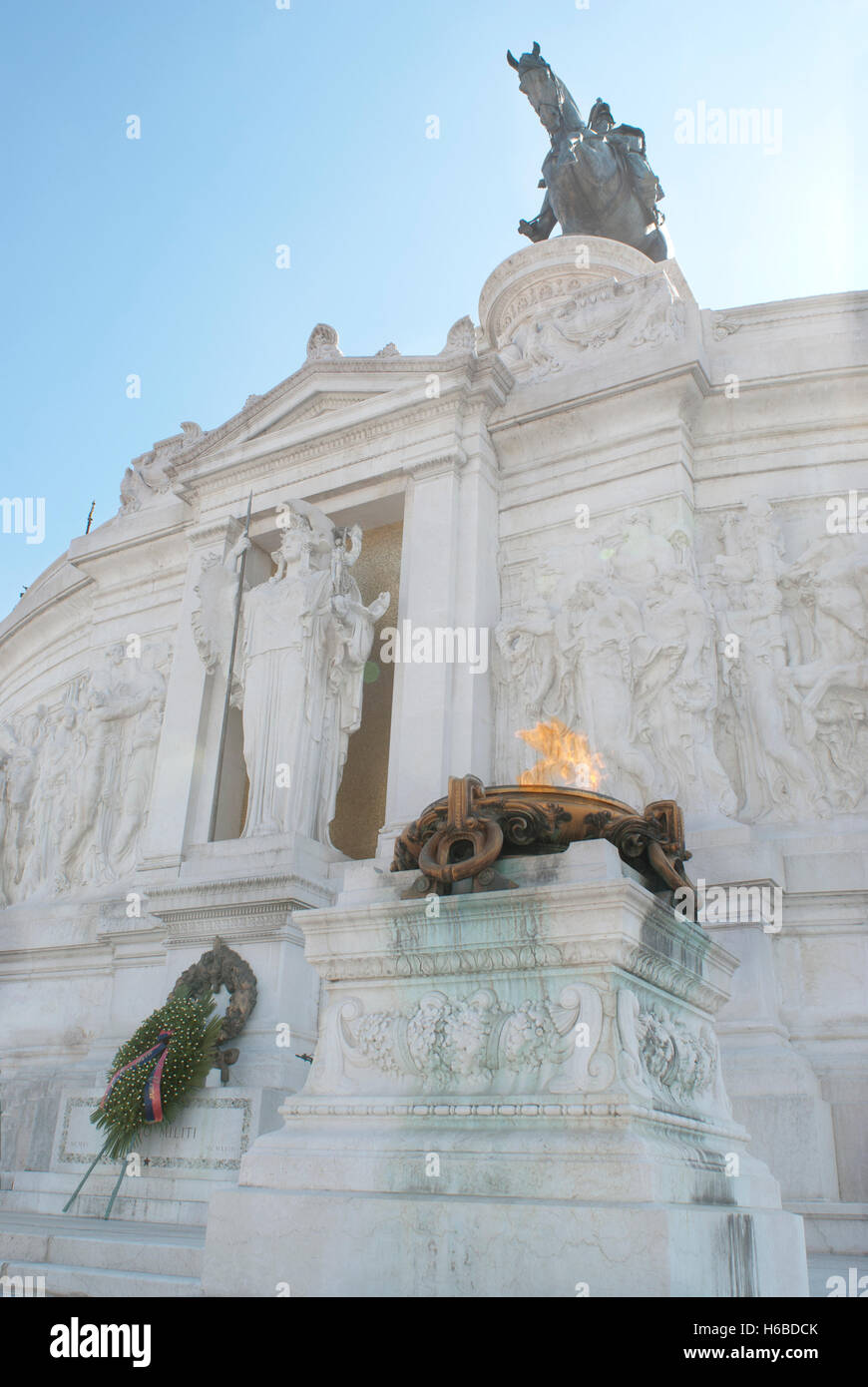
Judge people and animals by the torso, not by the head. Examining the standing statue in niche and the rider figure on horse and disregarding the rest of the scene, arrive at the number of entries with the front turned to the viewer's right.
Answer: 0

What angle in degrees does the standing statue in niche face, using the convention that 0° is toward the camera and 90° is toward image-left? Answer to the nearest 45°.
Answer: approximately 45°

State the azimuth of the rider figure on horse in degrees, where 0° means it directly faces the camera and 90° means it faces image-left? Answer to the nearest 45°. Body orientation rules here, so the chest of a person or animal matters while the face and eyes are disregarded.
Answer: approximately 45°

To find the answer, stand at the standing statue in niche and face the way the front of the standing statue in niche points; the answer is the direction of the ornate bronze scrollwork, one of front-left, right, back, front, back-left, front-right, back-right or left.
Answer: front-left
